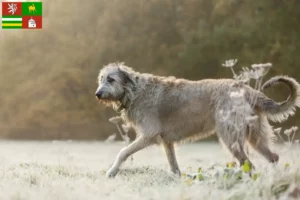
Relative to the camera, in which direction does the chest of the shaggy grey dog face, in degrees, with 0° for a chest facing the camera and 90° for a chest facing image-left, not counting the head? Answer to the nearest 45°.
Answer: approximately 90°
